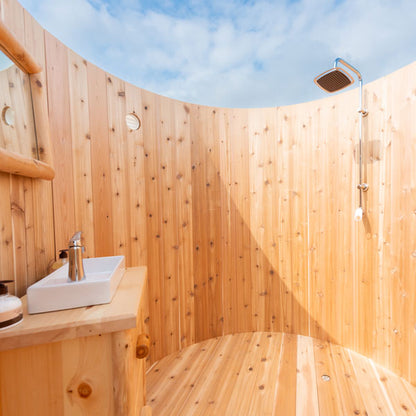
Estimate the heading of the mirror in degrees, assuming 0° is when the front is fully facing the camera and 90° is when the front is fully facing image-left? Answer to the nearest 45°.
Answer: approximately 315°
